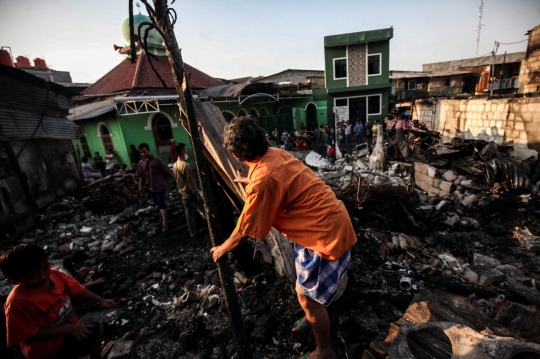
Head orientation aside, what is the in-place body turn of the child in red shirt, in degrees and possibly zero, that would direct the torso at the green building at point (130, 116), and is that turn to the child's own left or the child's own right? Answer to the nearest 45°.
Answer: approximately 90° to the child's own left

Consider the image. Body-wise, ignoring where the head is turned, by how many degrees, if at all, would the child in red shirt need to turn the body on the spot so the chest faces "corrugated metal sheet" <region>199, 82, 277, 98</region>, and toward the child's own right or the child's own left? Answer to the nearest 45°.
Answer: approximately 90° to the child's own left

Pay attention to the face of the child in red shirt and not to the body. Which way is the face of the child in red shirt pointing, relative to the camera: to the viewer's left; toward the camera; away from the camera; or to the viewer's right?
to the viewer's right

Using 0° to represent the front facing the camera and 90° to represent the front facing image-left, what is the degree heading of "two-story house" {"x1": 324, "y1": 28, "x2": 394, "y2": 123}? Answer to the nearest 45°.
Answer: approximately 0°

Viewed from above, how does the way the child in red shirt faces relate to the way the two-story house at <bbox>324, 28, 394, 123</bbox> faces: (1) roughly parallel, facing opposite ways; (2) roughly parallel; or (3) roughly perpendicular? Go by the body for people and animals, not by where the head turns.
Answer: roughly perpendicular

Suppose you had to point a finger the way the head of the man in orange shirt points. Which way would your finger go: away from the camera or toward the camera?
away from the camera

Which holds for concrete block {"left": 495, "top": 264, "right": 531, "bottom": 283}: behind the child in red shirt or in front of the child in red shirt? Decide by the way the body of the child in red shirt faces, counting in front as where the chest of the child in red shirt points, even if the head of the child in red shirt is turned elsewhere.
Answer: in front

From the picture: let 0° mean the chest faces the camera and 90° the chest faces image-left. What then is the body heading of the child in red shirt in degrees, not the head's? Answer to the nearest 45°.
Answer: approximately 315°

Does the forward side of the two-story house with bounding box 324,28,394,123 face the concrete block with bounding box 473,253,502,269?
yes

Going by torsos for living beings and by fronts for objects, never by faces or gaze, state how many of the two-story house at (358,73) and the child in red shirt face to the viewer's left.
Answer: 0

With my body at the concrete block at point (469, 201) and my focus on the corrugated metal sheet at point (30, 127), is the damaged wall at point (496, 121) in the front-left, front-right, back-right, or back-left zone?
back-right
